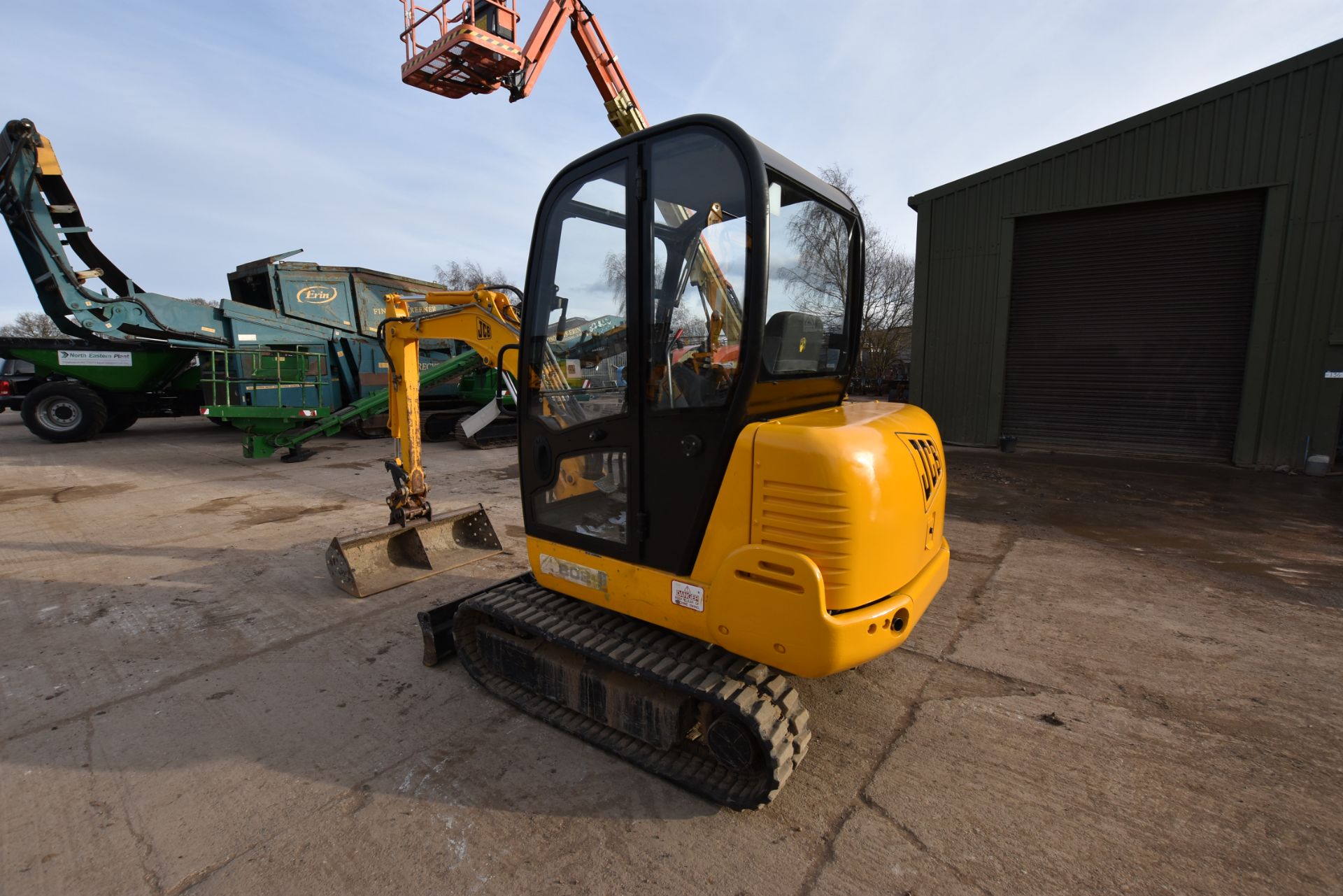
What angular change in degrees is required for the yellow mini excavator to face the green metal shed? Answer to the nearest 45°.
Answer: approximately 90° to its right

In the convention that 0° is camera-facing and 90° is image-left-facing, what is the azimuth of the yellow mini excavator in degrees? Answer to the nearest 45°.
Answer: approximately 135°
